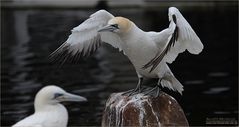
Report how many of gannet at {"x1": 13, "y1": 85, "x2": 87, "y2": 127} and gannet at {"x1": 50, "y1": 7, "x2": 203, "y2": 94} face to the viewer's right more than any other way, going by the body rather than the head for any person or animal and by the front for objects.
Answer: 1

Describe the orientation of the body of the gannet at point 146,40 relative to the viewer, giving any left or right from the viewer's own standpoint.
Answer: facing the viewer and to the left of the viewer

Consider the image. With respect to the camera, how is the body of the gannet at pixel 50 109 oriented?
to the viewer's right
